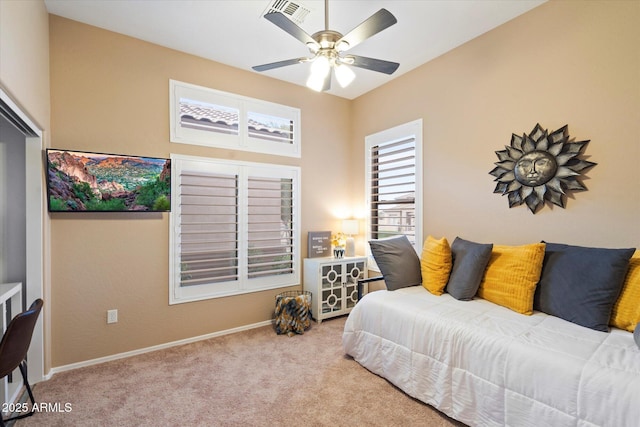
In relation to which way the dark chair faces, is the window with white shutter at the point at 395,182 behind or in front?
behind

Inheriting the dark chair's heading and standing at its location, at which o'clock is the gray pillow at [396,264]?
The gray pillow is roughly at 5 o'clock from the dark chair.

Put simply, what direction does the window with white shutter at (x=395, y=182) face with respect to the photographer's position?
facing the viewer and to the left of the viewer

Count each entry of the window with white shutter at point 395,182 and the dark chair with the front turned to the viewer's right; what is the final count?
0

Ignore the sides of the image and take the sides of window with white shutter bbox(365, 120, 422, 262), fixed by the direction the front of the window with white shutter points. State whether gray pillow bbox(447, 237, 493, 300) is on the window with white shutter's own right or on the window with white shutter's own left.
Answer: on the window with white shutter's own left

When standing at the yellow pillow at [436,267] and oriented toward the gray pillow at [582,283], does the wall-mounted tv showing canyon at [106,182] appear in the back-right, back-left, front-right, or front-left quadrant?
back-right

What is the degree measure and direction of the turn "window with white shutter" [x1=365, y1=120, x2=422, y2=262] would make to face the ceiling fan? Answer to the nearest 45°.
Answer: approximately 45° to its left

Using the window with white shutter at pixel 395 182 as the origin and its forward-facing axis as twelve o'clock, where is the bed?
The bed is roughly at 10 o'clock from the window with white shutter.

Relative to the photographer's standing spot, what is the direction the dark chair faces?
facing away from the viewer and to the left of the viewer

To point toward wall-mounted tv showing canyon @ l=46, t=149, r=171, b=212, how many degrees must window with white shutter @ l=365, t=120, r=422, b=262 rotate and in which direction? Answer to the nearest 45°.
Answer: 0° — it already faces it

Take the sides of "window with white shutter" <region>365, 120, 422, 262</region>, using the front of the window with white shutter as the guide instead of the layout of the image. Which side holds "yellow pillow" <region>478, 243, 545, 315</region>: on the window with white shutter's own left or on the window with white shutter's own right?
on the window with white shutter's own left

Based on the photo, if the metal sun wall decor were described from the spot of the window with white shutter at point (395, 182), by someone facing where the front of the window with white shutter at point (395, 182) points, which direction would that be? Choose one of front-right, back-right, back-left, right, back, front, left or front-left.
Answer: left
